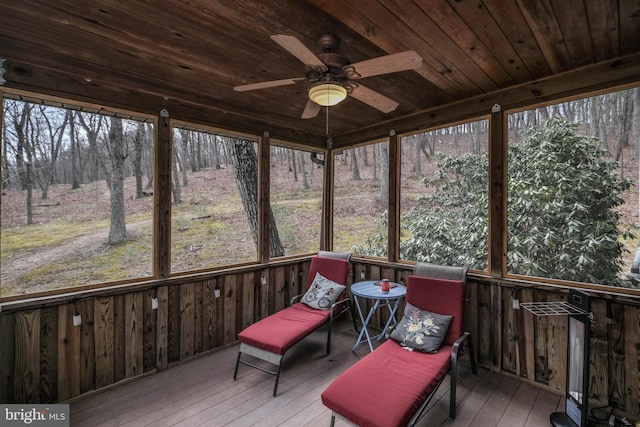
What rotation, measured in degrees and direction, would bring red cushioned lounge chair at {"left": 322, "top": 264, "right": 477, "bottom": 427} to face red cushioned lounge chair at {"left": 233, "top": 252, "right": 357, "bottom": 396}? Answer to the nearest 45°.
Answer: approximately 90° to its right

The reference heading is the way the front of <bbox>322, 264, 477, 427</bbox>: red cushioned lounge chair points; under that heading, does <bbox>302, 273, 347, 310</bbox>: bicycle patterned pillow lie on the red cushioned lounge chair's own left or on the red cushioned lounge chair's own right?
on the red cushioned lounge chair's own right

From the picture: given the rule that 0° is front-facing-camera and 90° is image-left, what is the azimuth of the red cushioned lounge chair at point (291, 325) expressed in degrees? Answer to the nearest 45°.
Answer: approximately 45°

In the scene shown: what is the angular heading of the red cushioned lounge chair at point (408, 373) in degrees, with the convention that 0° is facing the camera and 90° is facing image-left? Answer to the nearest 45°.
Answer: approximately 45°

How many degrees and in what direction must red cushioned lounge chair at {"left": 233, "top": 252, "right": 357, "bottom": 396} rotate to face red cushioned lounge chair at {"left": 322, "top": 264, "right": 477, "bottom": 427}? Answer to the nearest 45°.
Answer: approximately 90° to its left
